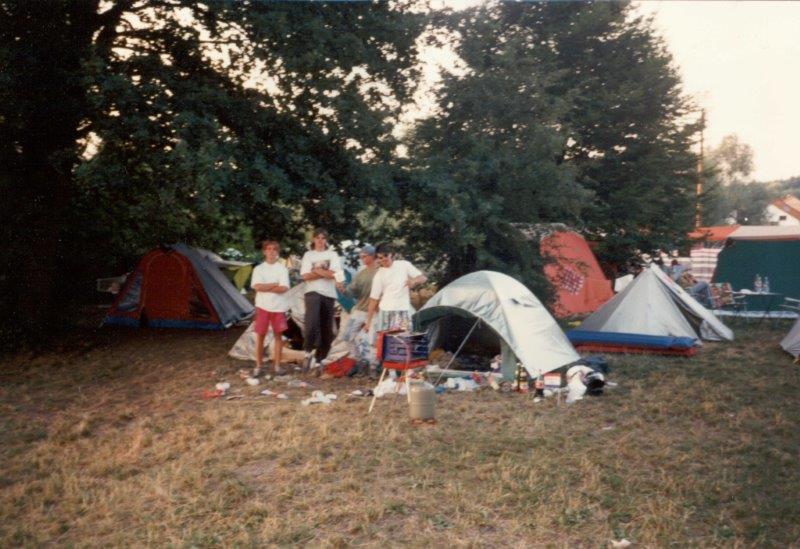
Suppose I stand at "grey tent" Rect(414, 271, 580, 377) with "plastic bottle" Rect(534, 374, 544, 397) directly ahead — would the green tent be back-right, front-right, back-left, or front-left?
back-left

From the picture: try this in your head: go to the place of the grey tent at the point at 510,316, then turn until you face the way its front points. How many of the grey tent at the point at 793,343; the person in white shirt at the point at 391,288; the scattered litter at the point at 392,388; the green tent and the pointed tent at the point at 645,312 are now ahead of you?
2

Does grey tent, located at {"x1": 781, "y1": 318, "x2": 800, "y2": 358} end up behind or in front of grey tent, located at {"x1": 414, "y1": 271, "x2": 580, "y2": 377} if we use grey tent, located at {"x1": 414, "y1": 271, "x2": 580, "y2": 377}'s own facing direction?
behind

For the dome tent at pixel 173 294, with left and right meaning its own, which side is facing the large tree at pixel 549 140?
left

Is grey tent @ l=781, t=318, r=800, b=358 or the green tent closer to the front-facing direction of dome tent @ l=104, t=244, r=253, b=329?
the grey tent

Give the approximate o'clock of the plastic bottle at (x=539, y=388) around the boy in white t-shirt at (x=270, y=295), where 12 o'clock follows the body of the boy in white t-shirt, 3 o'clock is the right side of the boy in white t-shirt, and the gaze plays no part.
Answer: The plastic bottle is roughly at 10 o'clock from the boy in white t-shirt.

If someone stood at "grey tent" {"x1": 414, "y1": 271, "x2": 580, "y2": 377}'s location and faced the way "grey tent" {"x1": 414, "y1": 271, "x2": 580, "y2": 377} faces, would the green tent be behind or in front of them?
behind

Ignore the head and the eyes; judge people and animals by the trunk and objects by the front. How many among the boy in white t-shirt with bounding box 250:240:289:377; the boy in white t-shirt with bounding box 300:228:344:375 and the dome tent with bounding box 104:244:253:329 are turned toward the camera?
3
